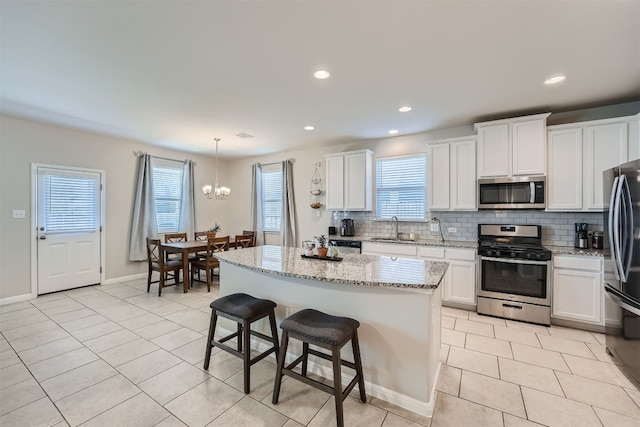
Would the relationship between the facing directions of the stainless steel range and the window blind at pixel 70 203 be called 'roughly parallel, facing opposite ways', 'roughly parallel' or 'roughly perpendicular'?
roughly perpendicular

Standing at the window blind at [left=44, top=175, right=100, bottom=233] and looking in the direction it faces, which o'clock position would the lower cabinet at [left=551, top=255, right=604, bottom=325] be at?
The lower cabinet is roughly at 11 o'clock from the window blind.

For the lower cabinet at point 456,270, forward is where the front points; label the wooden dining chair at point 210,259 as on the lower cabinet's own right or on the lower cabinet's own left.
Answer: on the lower cabinet's own right

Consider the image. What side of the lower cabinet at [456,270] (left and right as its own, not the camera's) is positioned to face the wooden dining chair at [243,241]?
right

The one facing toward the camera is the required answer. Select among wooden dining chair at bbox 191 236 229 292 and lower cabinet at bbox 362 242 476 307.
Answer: the lower cabinet

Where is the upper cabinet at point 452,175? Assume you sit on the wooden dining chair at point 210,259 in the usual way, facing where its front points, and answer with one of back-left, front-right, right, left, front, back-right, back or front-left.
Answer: back

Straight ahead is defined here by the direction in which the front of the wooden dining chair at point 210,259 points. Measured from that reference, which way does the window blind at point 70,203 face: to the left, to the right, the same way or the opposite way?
the opposite way

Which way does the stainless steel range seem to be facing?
toward the camera

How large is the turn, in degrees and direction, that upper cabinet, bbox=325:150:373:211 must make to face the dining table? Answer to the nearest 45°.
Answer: approximately 45° to its right

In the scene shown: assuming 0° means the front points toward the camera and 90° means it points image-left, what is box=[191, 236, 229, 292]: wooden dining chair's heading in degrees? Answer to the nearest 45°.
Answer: approximately 135°

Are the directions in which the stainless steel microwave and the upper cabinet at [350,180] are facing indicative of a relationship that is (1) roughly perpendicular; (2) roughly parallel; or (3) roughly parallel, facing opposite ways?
roughly parallel

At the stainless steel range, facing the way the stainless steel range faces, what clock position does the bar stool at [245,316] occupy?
The bar stool is roughly at 1 o'clock from the stainless steel range.

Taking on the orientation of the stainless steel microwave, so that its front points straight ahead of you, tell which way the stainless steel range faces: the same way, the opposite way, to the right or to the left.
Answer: the same way

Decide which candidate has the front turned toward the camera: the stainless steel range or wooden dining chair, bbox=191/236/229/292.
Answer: the stainless steel range

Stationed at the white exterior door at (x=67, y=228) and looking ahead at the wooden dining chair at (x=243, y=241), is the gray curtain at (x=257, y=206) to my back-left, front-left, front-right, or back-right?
front-left
